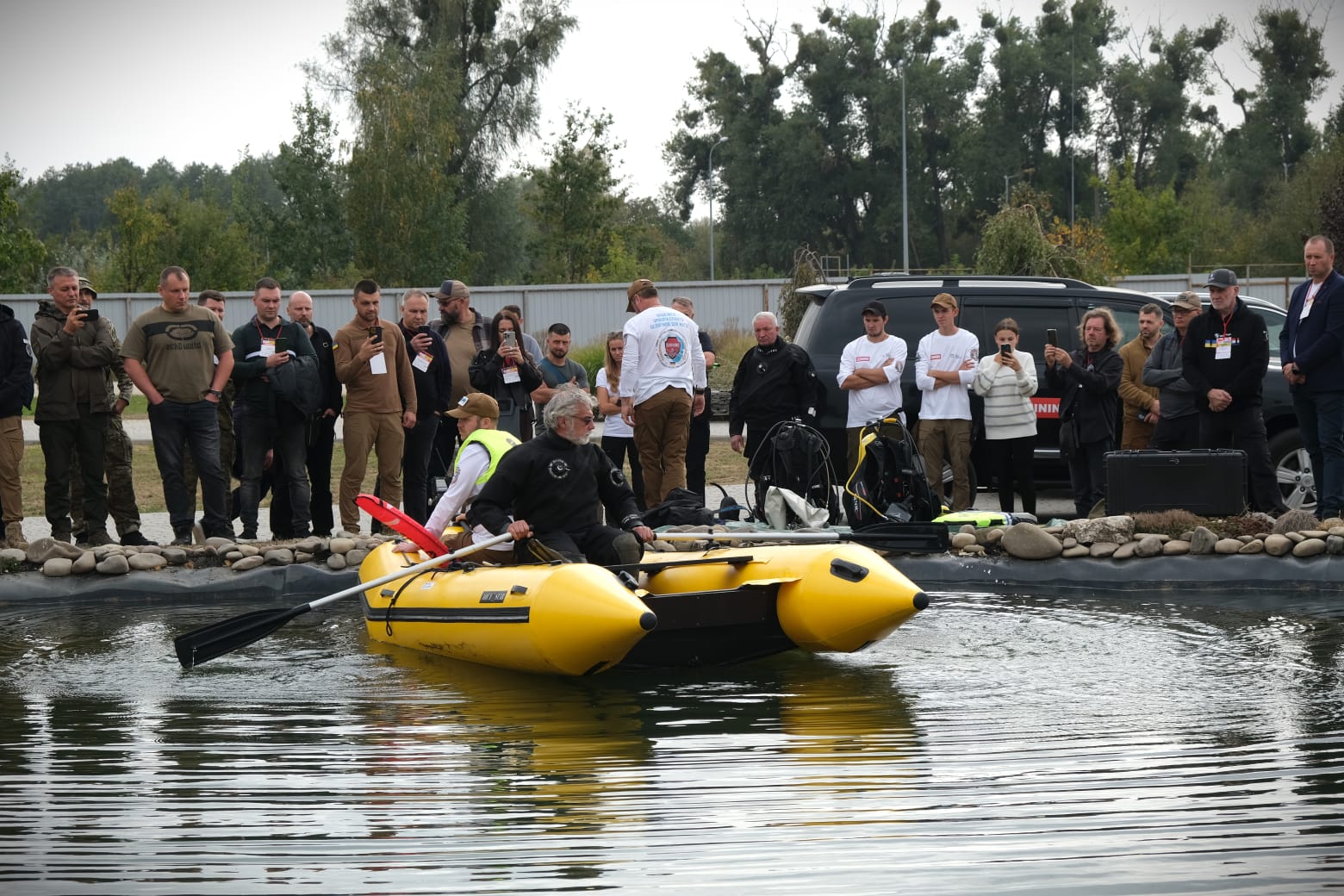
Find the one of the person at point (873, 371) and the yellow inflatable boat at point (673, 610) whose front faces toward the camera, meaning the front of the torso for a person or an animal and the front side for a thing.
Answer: the person

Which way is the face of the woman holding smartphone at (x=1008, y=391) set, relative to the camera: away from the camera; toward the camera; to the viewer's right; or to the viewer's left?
toward the camera

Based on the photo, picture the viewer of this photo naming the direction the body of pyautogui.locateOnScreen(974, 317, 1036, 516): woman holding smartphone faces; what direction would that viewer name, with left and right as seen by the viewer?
facing the viewer

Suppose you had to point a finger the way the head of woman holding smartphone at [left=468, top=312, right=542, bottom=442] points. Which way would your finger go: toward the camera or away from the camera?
toward the camera

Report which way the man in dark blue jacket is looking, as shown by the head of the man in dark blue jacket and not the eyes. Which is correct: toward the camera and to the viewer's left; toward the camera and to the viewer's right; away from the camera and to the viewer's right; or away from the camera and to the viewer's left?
toward the camera and to the viewer's left

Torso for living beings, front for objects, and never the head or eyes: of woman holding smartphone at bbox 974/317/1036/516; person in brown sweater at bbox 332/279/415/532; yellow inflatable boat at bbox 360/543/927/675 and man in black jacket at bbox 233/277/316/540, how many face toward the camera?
3

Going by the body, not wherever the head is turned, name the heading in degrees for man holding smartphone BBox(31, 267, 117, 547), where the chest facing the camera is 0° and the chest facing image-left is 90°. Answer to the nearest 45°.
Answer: approximately 315°

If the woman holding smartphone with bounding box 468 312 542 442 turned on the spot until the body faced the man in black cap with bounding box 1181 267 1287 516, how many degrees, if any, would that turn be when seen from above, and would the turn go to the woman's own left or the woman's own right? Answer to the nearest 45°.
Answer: approximately 90° to the woman's own left

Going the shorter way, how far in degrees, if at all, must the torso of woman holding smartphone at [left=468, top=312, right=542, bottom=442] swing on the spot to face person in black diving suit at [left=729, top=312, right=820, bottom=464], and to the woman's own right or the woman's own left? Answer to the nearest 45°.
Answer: approximately 90° to the woman's own left

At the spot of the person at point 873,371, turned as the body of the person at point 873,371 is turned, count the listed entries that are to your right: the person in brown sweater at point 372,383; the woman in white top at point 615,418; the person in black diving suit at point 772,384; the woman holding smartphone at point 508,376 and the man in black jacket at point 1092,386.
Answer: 4

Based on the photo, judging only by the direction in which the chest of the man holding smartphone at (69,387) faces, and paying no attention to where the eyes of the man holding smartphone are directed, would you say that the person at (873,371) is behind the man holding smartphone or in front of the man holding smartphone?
in front

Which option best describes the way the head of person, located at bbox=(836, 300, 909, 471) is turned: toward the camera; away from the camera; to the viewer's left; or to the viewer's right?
toward the camera

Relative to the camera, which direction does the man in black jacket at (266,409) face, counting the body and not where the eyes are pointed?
toward the camera

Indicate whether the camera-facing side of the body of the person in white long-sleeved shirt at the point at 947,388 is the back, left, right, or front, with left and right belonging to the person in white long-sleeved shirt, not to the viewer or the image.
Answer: front

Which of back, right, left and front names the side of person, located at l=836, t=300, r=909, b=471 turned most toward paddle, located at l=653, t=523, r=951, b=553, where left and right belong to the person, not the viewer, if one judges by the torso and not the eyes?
front

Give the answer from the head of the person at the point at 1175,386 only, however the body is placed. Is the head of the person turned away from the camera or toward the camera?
toward the camera
